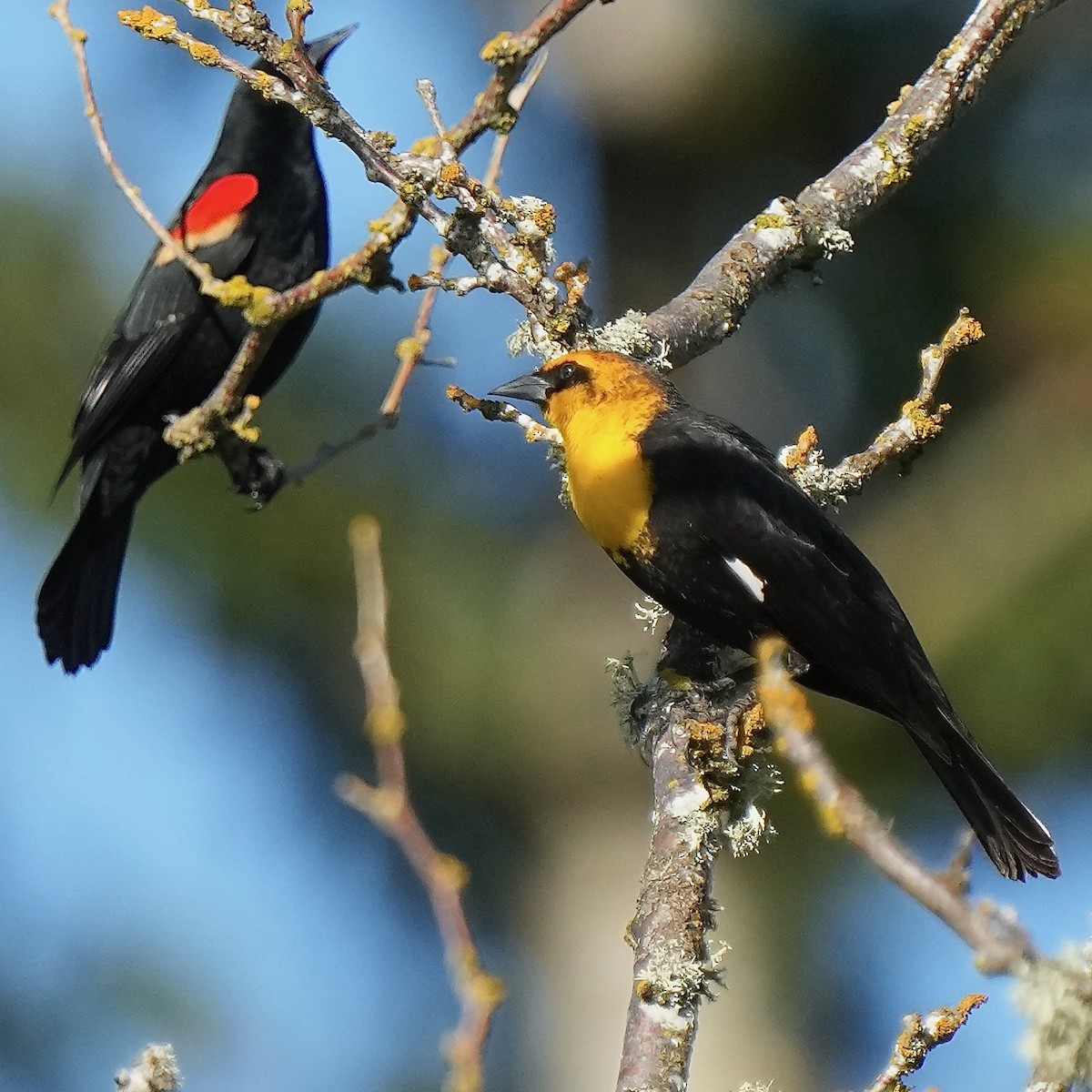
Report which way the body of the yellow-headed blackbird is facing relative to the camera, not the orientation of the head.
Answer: to the viewer's left

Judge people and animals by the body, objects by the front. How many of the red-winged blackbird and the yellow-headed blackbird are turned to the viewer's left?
1

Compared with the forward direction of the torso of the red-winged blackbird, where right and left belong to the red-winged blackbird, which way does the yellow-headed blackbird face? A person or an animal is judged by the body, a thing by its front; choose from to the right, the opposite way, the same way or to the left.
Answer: the opposite way

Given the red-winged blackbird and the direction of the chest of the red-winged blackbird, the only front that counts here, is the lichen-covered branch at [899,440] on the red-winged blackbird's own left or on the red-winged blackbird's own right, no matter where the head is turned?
on the red-winged blackbird's own right

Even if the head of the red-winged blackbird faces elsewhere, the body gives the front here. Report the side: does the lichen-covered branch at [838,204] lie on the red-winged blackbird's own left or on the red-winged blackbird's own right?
on the red-winged blackbird's own right

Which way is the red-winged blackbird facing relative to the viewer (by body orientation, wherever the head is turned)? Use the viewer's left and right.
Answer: facing to the right of the viewer

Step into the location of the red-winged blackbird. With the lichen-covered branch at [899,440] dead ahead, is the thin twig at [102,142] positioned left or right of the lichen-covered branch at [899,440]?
right
